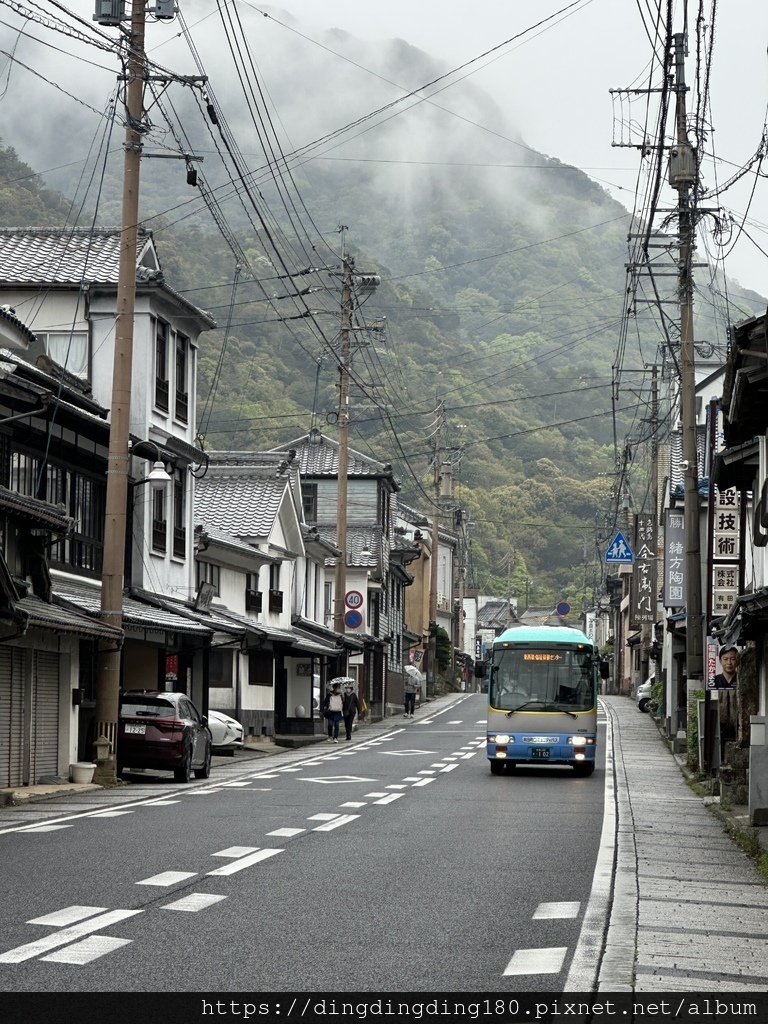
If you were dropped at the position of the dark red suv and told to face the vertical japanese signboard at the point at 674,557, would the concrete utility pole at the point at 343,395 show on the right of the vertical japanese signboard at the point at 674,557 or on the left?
left

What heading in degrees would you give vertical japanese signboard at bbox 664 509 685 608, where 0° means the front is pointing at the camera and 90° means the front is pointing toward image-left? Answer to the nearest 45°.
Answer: approximately 0°

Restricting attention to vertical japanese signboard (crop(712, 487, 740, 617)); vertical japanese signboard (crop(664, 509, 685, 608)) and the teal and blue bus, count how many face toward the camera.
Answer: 3

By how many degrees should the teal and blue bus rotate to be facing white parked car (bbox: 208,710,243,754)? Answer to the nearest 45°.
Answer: approximately 135° to its right

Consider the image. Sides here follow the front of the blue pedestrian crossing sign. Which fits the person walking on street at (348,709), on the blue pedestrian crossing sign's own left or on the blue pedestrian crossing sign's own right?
on the blue pedestrian crossing sign's own right

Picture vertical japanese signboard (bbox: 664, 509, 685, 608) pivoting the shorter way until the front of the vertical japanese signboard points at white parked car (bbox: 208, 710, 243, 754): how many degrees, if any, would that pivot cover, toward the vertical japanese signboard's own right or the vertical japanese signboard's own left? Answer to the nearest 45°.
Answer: approximately 90° to the vertical japanese signboard's own right

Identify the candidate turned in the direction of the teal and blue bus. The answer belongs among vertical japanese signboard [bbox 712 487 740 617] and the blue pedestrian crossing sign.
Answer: the blue pedestrian crossing sign

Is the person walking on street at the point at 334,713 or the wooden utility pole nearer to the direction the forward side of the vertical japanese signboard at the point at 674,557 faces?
the wooden utility pole
